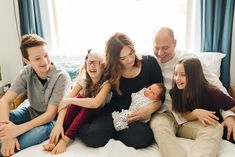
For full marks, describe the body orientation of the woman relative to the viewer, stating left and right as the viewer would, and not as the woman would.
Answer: facing the viewer

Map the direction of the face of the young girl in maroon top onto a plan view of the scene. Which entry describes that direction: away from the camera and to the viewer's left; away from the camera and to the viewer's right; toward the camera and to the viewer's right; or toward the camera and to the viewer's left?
toward the camera and to the viewer's left

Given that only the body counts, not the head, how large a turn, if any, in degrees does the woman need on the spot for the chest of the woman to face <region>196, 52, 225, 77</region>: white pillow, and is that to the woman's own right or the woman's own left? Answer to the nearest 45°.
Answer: approximately 135° to the woman's own left

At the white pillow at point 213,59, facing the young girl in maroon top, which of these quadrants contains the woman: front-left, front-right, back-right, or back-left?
front-right

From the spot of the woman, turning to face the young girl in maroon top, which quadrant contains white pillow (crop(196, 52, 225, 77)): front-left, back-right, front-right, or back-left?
front-left
